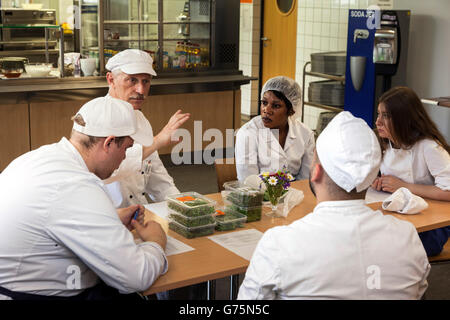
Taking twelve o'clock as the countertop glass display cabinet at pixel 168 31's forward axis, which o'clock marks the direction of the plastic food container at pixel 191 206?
The plastic food container is roughly at 12 o'clock from the countertop glass display cabinet.

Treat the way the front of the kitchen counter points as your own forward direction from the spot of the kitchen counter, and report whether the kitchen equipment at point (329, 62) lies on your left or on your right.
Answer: on your left

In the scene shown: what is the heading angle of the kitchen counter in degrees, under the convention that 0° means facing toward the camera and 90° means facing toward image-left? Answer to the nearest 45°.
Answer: approximately 0°

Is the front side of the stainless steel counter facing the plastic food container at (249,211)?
yes

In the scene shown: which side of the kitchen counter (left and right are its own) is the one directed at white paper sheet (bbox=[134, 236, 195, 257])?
front

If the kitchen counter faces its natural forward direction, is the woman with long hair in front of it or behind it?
in front

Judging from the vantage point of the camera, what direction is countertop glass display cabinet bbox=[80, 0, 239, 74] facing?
facing the viewer

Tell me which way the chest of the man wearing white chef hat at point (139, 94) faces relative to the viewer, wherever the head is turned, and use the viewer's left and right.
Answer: facing the viewer and to the right of the viewer

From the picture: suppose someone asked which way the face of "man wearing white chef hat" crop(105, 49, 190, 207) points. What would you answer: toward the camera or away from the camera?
toward the camera

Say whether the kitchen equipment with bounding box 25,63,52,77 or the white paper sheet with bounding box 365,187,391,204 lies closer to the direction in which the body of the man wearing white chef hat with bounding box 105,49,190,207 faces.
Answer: the white paper sheet

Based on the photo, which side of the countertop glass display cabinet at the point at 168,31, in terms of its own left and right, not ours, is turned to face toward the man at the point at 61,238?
front

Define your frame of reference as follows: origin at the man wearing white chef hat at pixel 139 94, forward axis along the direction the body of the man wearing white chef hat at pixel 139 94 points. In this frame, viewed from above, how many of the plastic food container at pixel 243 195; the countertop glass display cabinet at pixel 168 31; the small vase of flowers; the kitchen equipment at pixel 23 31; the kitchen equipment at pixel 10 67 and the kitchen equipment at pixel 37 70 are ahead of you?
2
